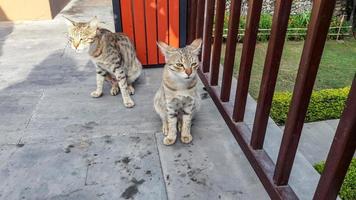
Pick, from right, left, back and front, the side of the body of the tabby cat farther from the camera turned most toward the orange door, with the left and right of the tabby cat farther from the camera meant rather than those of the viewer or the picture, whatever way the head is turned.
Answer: back

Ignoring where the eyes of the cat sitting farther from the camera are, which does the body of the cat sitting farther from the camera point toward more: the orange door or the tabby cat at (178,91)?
the tabby cat

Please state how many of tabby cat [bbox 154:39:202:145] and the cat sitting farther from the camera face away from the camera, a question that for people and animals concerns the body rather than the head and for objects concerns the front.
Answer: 0

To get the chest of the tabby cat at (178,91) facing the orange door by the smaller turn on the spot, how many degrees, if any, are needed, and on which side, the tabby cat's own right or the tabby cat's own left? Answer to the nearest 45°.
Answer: approximately 180°

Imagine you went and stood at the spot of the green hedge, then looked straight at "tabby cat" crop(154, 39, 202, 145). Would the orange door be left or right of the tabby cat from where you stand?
right
